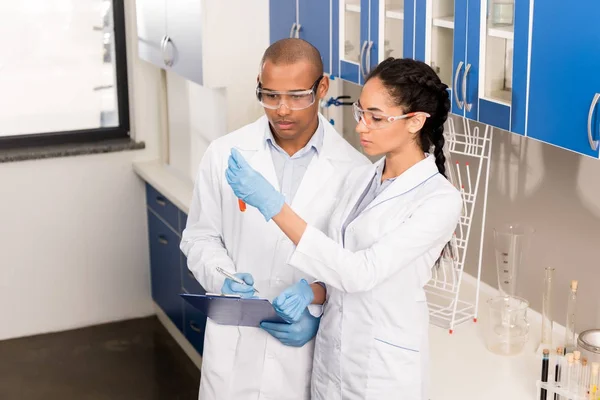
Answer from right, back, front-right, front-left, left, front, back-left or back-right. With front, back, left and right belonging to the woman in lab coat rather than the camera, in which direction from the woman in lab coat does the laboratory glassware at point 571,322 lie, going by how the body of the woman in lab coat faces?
back

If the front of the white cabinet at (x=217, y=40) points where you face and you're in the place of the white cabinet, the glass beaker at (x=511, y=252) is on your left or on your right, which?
on your left

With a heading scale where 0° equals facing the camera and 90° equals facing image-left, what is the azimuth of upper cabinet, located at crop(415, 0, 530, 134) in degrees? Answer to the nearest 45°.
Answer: approximately 45°

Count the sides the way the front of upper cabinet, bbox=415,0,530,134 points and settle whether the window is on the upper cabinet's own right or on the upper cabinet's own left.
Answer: on the upper cabinet's own right
